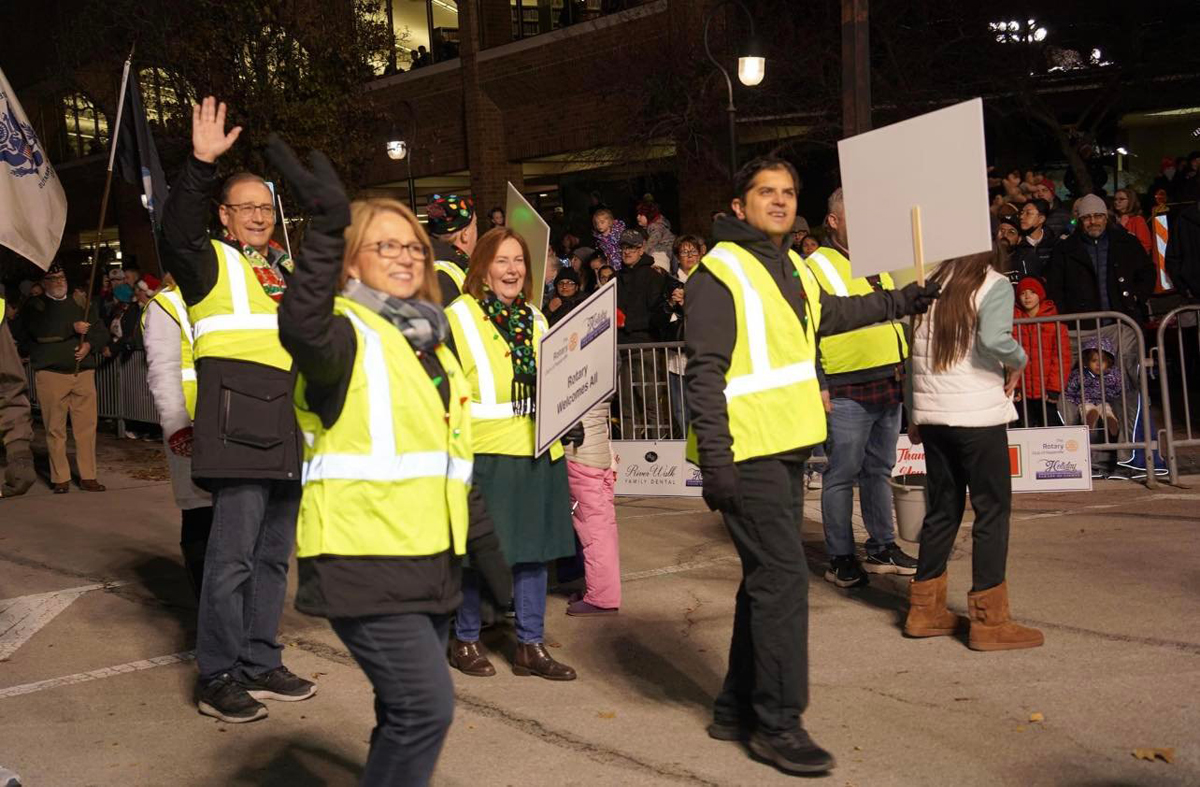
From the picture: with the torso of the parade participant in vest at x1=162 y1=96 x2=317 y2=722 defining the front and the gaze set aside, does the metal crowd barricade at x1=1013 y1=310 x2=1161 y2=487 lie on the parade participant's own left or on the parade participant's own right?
on the parade participant's own left

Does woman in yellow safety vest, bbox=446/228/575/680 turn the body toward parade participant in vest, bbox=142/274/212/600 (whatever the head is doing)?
no

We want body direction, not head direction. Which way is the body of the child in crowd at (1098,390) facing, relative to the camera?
toward the camera

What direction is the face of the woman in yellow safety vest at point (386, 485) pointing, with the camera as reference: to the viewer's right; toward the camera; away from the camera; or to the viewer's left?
toward the camera

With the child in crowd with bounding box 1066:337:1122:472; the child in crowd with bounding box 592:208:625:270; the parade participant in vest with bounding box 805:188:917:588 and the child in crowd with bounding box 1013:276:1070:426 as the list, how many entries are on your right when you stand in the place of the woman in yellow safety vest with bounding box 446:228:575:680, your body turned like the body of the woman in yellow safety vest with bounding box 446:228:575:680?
0

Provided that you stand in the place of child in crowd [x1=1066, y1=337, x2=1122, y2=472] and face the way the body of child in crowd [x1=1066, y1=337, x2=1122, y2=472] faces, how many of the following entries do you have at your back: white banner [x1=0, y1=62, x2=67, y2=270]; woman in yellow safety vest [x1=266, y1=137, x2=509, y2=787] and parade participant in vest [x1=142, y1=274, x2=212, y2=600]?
0

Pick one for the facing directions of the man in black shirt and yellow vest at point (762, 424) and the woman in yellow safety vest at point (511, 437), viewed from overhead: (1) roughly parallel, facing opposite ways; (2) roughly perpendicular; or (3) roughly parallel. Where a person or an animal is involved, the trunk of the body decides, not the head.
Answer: roughly parallel

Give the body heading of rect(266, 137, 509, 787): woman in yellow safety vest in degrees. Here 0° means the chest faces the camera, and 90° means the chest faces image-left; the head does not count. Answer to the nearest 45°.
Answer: approximately 315°

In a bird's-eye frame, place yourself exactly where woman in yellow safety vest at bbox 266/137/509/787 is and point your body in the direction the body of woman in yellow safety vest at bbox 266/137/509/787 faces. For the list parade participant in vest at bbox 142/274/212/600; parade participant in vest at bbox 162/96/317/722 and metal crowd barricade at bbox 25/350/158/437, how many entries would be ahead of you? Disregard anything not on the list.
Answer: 0

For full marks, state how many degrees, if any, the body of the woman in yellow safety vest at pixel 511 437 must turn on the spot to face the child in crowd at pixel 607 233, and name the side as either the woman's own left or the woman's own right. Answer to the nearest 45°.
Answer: approximately 135° to the woman's own left
